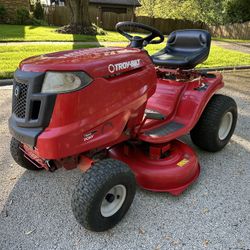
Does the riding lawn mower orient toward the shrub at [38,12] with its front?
no

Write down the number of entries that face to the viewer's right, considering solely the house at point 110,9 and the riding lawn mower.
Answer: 0

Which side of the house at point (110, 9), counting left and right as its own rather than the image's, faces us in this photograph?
front

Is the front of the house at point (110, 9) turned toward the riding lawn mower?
yes

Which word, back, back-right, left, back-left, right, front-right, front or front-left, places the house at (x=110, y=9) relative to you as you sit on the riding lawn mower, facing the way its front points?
back-right

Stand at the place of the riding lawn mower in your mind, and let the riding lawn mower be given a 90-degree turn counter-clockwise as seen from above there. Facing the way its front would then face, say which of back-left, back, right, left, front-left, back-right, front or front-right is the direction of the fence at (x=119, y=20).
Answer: back-left

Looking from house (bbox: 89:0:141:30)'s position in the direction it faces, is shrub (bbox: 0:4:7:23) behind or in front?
in front

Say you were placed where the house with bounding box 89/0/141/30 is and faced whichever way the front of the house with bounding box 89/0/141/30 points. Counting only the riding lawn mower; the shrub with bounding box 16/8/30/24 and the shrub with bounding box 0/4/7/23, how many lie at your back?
0

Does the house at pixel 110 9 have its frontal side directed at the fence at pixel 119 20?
yes

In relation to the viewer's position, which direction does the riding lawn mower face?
facing the viewer and to the left of the viewer
